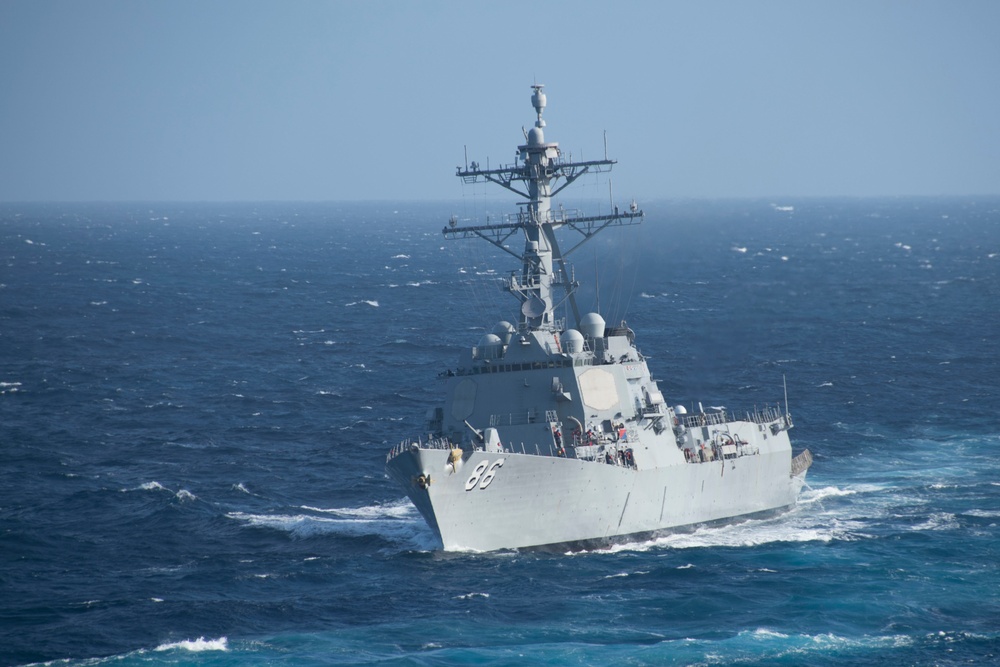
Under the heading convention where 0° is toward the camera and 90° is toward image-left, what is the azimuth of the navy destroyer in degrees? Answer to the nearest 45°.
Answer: approximately 45°
